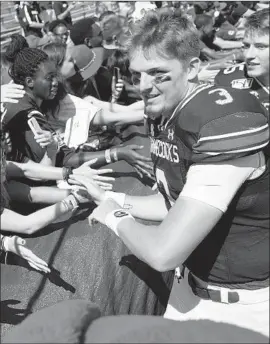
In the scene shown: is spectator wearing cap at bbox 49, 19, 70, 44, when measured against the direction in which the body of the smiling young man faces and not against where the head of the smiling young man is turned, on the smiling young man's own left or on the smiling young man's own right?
on the smiling young man's own right

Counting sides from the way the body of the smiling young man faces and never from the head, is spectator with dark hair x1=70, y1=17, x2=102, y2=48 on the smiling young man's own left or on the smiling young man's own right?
on the smiling young man's own right

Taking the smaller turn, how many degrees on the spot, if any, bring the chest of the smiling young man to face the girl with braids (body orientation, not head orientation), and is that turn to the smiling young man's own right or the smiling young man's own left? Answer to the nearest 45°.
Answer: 0° — they already face them

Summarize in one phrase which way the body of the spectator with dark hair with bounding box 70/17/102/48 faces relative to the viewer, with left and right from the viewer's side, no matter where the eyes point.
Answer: facing to the right of the viewer

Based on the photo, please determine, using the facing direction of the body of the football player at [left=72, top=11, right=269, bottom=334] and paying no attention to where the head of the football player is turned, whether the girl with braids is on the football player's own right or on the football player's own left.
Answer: on the football player's own right

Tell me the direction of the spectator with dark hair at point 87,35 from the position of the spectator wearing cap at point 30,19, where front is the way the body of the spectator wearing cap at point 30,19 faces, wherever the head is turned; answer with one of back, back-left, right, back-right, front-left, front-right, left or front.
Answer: front-right

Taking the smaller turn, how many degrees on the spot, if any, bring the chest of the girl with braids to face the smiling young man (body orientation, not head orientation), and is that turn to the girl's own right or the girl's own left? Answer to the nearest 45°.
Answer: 0° — they already face them

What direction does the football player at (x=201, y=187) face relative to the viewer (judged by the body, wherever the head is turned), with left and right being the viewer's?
facing the viewer and to the left of the viewer

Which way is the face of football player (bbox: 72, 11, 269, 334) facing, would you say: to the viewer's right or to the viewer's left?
to the viewer's left

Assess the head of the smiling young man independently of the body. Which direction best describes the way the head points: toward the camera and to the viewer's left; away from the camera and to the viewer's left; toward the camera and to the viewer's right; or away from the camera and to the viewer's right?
toward the camera and to the viewer's left

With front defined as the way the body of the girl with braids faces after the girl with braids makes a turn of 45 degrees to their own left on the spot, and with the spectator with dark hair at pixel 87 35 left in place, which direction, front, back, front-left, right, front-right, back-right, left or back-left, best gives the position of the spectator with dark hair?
front-left

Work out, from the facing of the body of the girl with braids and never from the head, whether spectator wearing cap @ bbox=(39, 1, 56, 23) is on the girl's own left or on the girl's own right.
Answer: on the girl's own left

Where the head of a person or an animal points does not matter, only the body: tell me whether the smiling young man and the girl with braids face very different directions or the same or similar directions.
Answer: very different directions

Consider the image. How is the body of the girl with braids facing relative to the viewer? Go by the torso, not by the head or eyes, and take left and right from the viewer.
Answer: facing to the right of the viewer
